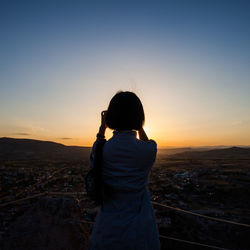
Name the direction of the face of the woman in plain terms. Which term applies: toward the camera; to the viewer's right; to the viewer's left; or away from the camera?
away from the camera

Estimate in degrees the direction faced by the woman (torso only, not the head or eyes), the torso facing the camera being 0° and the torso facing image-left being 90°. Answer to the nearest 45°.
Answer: approximately 180°

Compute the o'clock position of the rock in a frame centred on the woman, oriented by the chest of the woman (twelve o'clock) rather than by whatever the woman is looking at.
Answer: The rock is roughly at 11 o'clock from the woman.
